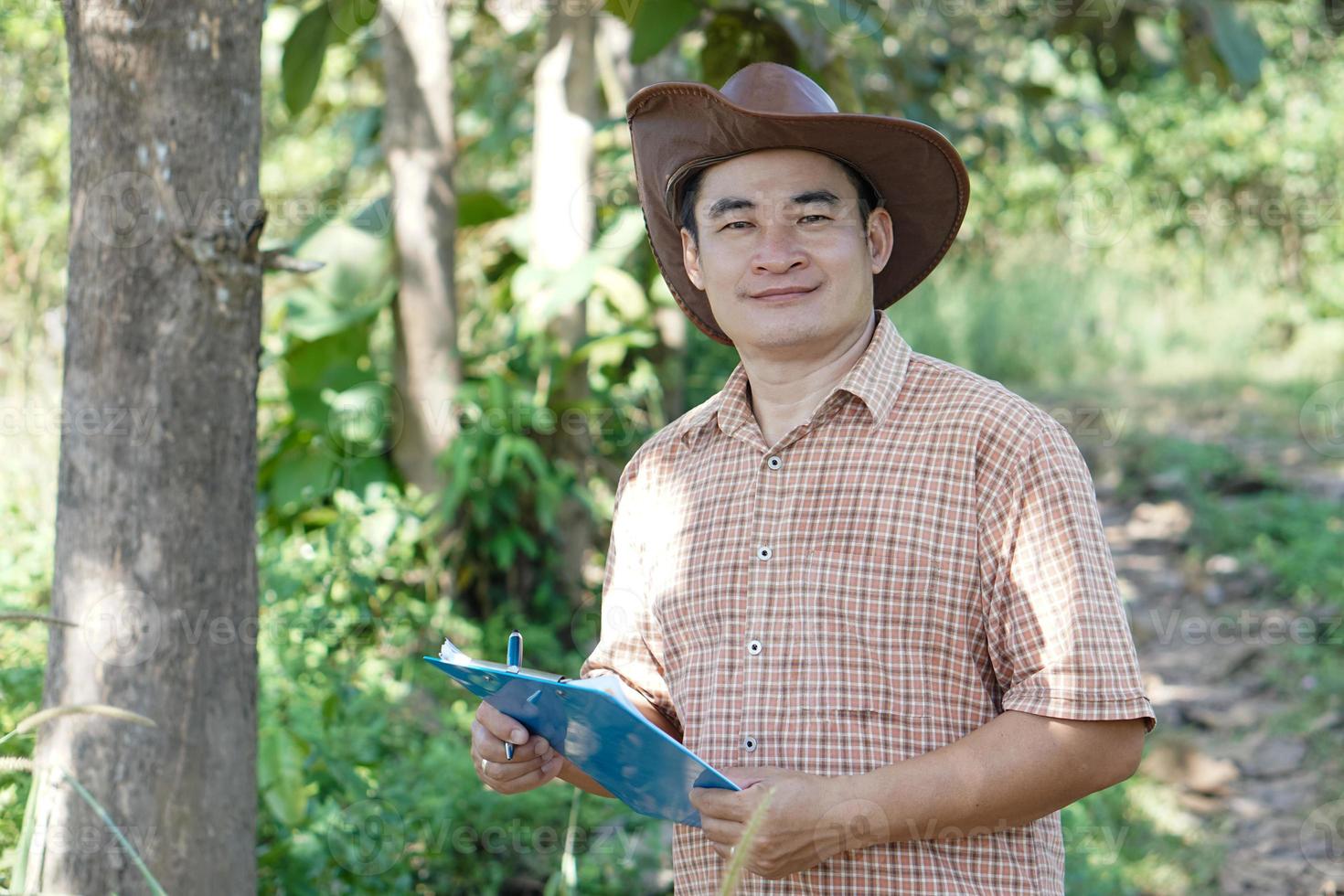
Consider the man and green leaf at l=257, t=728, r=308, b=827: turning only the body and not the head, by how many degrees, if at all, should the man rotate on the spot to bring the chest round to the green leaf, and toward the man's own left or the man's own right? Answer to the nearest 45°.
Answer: approximately 90° to the man's own right

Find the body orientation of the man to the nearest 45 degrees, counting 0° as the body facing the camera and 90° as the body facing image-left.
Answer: approximately 45°

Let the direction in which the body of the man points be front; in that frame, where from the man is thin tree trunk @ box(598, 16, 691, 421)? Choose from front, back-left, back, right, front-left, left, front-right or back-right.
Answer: back-right

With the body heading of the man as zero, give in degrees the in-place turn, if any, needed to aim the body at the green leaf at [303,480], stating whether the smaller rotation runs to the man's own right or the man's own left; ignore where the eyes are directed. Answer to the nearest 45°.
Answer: approximately 90° to the man's own right

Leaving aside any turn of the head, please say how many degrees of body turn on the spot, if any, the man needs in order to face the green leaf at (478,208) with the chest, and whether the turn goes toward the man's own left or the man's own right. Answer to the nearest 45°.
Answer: approximately 135° to the man's own right

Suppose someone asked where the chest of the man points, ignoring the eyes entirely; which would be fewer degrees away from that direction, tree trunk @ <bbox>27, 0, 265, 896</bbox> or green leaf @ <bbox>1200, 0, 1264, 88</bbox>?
the tree trunk

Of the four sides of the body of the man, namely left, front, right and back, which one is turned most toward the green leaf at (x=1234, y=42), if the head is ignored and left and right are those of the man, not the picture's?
back

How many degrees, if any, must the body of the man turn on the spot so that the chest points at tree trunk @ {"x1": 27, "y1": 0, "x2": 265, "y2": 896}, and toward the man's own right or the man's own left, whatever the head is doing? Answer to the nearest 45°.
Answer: approximately 45° to the man's own right

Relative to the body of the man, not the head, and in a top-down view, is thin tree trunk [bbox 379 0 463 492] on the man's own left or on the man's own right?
on the man's own right
